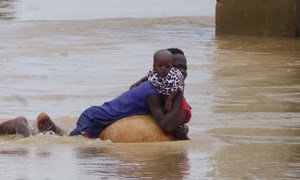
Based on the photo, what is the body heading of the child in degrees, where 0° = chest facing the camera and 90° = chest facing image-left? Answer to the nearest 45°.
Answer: approximately 0°
